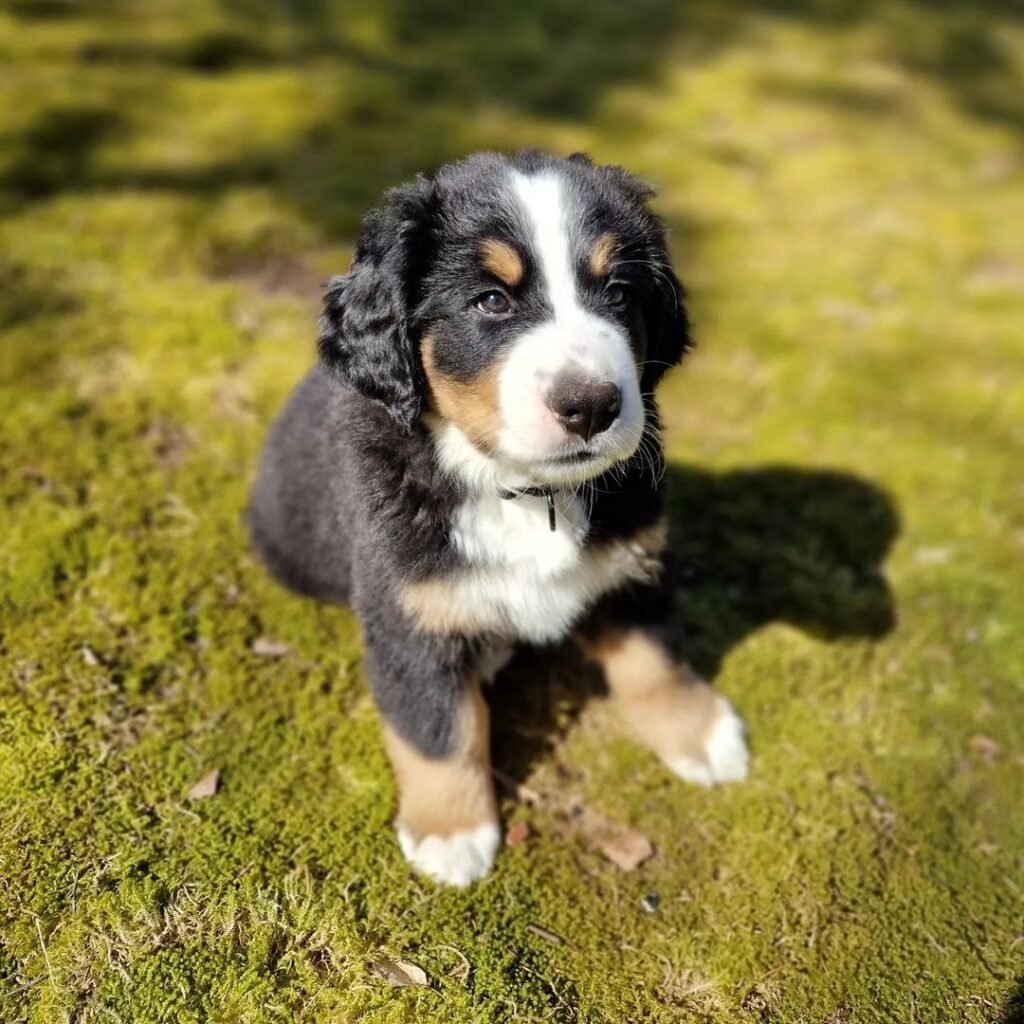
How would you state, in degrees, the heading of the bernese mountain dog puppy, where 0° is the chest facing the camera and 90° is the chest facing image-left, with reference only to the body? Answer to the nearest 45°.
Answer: approximately 315°
